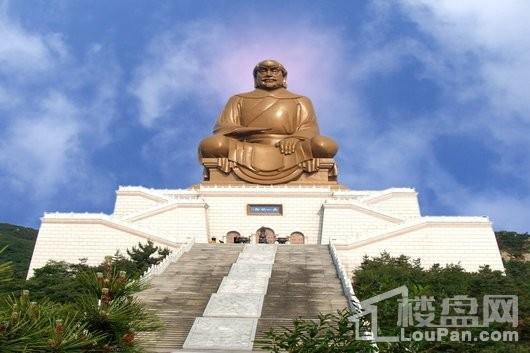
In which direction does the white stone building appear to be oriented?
toward the camera

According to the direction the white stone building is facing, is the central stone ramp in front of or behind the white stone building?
in front

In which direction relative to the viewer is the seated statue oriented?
toward the camera

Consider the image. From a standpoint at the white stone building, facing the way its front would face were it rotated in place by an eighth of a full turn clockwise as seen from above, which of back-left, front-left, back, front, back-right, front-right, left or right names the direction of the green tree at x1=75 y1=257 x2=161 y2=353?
front-left

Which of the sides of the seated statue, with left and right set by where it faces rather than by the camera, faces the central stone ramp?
front

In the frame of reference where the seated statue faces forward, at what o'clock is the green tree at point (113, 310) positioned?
The green tree is roughly at 12 o'clock from the seated statue.
